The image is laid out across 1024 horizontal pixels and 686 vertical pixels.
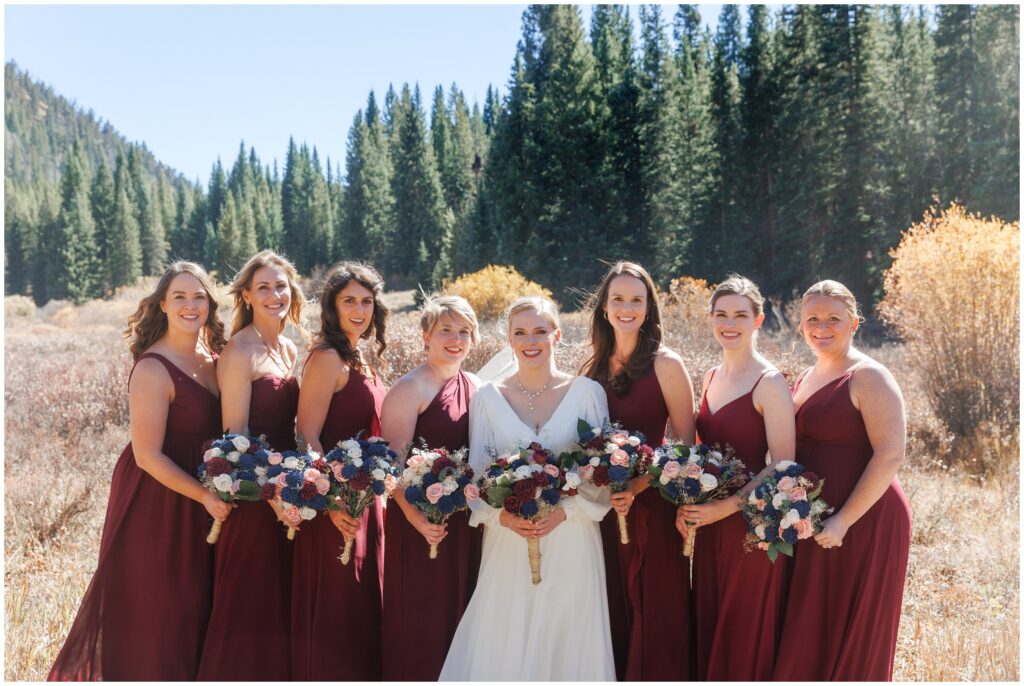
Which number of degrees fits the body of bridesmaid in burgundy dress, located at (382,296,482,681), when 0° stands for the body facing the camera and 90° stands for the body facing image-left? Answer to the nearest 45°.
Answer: approximately 315°

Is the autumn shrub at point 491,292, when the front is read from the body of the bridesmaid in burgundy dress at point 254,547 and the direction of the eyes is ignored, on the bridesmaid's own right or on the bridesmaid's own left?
on the bridesmaid's own left

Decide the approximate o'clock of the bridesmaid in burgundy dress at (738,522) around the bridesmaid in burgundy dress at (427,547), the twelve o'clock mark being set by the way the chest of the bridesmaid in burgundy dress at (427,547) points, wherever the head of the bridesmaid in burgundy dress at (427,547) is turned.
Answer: the bridesmaid in burgundy dress at (738,522) is roughly at 11 o'clock from the bridesmaid in burgundy dress at (427,547).

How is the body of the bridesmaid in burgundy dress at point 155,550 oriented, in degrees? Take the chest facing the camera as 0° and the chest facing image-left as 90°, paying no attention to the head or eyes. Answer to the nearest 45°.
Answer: approximately 315°

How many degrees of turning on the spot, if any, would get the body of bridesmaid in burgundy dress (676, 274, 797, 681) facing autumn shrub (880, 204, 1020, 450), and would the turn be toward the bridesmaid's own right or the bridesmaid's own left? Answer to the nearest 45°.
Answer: approximately 135° to the bridesmaid's own right

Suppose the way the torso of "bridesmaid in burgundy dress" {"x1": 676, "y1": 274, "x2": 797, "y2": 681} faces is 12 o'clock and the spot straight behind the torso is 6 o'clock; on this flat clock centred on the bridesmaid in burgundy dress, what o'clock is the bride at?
The bride is roughly at 1 o'clock from the bridesmaid in burgundy dress.

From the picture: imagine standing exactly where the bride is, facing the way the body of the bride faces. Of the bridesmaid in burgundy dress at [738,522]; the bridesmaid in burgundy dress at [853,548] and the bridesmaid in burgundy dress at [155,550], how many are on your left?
2
